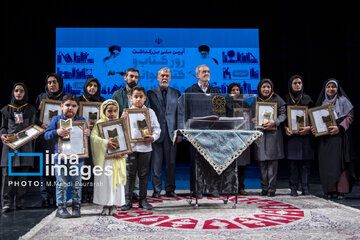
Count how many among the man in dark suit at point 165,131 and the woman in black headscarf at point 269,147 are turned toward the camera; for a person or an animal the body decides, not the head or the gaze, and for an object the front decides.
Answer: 2

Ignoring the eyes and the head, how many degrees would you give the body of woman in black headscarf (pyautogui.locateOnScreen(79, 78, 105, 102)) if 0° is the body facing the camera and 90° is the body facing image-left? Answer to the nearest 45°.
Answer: approximately 0°

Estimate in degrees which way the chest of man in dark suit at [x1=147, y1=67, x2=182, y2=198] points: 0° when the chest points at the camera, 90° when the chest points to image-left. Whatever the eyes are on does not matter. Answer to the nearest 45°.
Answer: approximately 0°

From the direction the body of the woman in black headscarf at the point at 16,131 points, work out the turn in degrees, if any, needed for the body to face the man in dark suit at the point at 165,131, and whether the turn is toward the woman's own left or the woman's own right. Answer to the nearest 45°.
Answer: approximately 90° to the woman's own left

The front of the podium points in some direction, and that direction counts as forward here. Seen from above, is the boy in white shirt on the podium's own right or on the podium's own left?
on the podium's own right

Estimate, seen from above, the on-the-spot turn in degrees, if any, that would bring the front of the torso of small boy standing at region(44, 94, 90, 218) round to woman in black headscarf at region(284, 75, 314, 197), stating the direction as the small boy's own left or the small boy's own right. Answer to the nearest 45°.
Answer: approximately 90° to the small boy's own left

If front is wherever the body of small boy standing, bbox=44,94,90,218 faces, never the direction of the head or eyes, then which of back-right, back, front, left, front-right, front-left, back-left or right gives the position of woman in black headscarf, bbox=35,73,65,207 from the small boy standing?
back
